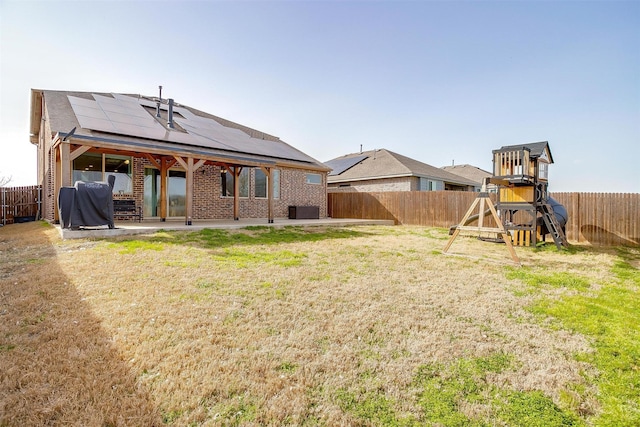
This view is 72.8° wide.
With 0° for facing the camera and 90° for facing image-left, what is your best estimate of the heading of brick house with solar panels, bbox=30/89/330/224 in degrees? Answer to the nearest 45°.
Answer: approximately 135°

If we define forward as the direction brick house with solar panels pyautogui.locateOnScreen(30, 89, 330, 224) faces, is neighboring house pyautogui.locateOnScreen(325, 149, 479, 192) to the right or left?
on its right

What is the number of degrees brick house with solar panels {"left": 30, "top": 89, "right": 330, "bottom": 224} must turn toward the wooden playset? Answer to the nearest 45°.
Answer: approximately 180°
